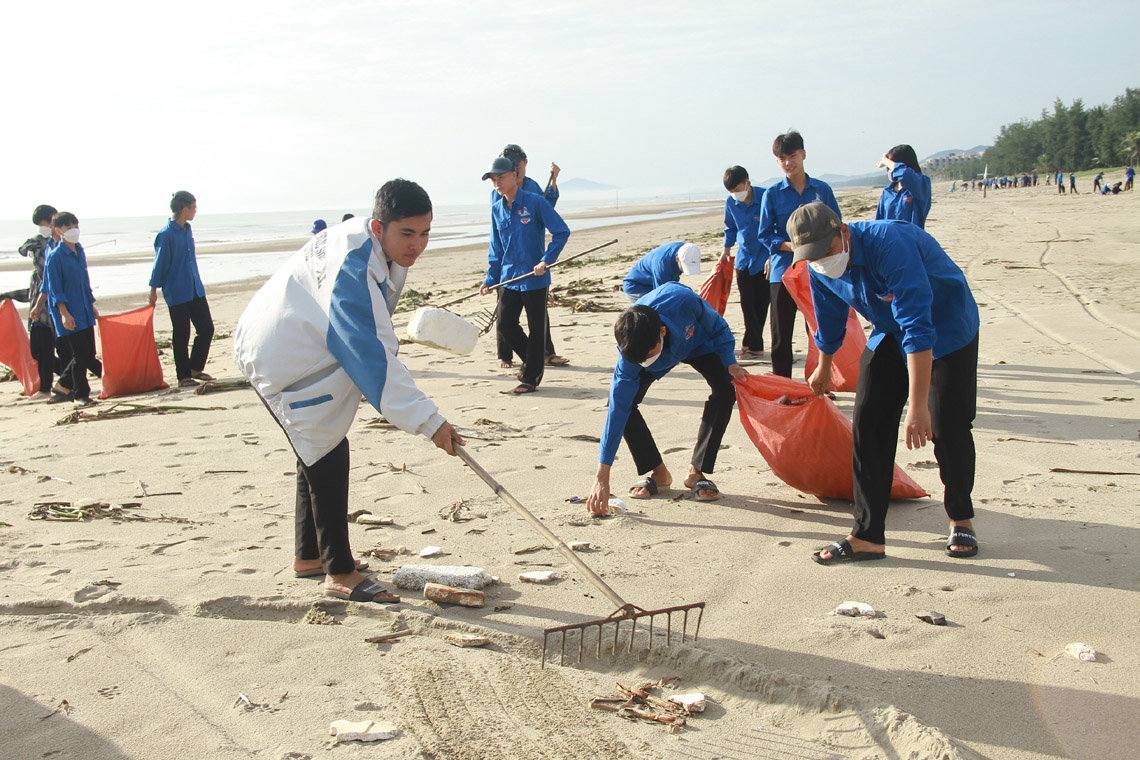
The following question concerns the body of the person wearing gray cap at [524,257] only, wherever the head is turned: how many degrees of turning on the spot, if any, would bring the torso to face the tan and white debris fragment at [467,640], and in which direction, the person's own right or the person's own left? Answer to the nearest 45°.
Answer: approximately 45° to the person's own left

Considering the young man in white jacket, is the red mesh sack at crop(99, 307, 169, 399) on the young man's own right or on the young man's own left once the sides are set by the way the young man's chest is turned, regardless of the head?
on the young man's own left

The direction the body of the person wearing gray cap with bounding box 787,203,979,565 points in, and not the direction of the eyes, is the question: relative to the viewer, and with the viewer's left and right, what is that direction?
facing the viewer and to the left of the viewer

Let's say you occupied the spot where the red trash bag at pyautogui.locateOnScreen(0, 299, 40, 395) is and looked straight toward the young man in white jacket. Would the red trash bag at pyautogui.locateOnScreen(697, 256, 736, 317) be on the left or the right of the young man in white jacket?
left

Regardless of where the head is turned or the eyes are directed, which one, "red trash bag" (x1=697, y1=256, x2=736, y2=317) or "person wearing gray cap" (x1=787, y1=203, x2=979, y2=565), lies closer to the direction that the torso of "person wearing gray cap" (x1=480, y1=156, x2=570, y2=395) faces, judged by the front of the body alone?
the person wearing gray cap

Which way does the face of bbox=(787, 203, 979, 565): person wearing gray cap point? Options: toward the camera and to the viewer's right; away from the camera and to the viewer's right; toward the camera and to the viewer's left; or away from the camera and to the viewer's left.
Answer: toward the camera and to the viewer's left

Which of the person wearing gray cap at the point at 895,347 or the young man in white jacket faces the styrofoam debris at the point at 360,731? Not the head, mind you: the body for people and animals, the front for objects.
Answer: the person wearing gray cap

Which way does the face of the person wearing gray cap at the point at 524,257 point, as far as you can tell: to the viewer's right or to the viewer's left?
to the viewer's left

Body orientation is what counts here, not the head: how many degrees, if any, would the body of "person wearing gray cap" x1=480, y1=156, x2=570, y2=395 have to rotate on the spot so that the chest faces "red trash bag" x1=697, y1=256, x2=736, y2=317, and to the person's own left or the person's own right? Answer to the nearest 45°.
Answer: approximately 135° to the person's own left

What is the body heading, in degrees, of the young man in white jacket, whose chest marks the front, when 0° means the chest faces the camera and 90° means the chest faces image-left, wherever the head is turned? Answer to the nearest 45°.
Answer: approximately 270°

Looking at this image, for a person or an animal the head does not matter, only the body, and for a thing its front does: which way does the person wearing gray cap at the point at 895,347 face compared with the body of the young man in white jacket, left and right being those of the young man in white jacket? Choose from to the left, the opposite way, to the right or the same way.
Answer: the opposite way

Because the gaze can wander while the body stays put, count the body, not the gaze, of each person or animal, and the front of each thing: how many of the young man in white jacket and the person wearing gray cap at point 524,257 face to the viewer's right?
1
